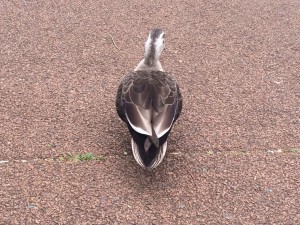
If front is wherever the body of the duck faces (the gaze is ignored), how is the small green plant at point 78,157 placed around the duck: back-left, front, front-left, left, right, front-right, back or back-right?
left

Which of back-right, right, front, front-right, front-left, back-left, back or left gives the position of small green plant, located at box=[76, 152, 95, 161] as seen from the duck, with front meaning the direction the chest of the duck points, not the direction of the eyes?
left

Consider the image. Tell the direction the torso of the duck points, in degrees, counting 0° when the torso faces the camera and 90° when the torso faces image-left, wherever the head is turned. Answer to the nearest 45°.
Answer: approximately 180°
